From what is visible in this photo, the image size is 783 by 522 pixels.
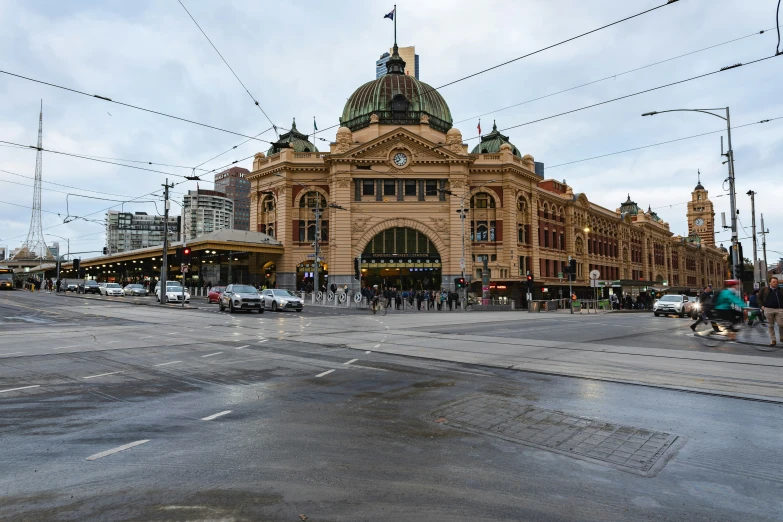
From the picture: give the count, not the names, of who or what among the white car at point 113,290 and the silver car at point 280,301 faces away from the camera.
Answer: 0

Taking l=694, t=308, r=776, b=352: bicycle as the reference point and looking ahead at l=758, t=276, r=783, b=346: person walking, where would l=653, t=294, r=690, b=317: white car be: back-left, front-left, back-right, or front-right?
front-left
